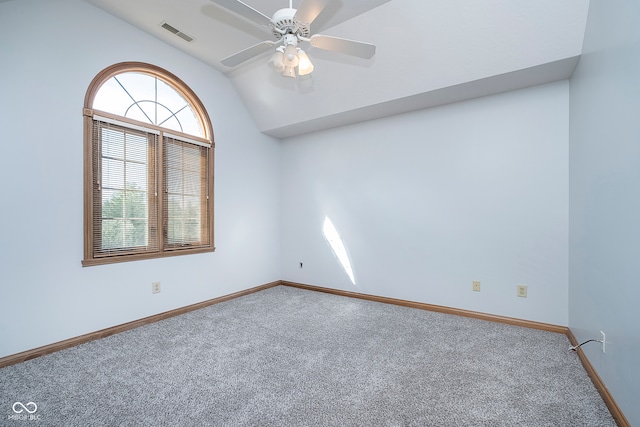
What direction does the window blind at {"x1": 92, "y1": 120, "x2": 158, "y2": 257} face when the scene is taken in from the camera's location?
facing the viewer and to the right of the viewer

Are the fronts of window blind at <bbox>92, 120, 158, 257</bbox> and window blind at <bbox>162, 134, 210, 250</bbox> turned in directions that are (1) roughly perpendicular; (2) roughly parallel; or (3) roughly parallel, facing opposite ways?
roughly parallel

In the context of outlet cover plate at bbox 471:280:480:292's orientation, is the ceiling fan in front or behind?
in front

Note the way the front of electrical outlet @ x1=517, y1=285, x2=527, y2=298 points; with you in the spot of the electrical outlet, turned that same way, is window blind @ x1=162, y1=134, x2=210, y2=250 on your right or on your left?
on your right

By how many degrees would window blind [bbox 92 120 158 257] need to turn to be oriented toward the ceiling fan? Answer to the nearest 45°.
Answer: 0° — it already faces it

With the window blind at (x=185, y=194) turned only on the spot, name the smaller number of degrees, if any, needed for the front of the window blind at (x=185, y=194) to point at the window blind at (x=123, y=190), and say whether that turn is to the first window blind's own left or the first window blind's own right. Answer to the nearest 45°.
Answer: approximately 90° to the first window blind's own right

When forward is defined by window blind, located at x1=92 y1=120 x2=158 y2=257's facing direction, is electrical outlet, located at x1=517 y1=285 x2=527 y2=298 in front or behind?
in front

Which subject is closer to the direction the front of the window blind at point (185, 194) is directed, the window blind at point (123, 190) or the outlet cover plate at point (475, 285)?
the outlet cover plate

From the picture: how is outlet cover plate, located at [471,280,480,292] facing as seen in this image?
toward the camera

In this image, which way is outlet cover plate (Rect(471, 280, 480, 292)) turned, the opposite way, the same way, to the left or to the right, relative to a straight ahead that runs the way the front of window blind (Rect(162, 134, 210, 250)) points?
to the right

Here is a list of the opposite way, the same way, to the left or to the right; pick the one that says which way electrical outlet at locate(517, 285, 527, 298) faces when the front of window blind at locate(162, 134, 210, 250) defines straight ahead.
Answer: to the right

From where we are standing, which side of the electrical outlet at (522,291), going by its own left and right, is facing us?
front

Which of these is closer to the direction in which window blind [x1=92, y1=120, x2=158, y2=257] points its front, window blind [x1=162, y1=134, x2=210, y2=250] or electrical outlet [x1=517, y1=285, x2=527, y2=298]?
the electrical outlet
